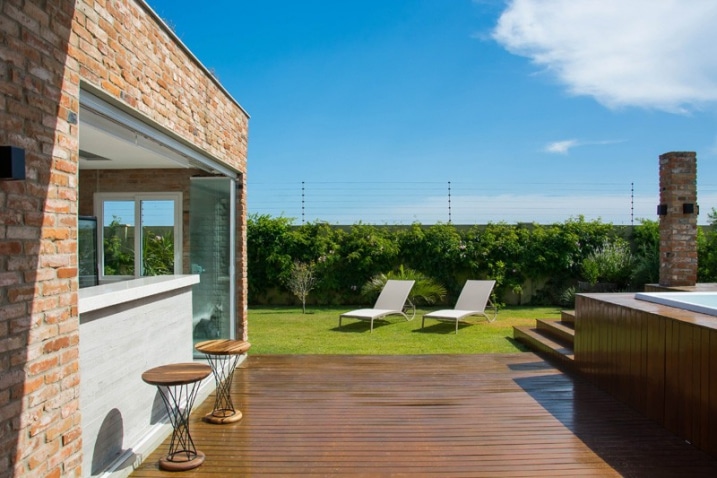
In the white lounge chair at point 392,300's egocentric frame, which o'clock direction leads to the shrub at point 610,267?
The shrub is roughly at 7 o'clock from the white lounge chair.

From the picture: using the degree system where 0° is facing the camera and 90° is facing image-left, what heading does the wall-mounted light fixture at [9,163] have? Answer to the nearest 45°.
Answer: approximately 315°

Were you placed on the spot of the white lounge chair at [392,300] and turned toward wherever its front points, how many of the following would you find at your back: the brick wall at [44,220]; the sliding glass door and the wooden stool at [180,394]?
0

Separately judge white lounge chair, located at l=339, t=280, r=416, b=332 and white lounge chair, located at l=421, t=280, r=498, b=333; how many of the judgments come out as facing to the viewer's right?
0

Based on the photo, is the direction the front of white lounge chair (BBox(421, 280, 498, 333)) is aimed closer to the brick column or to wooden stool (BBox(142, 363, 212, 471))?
the wooden stool

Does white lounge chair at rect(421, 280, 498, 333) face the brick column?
no

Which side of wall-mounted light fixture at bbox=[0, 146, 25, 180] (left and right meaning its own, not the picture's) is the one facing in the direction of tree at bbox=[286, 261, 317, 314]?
left

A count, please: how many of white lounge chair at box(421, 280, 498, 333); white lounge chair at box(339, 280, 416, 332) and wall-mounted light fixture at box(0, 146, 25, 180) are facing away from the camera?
0

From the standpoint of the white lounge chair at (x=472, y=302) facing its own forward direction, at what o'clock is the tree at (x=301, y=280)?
The tree is roughly at 2 o'clock from the white lounge chair.

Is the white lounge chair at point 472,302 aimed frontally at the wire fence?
no

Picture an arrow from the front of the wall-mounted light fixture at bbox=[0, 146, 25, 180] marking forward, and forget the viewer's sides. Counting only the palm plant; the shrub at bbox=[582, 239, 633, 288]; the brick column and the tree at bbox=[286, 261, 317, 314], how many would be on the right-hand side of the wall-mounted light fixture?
0

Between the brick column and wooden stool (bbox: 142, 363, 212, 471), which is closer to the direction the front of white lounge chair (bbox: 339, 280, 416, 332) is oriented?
the wooden stool

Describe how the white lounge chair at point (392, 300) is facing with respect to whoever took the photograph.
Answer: facing the viewer and to the left of the viewer

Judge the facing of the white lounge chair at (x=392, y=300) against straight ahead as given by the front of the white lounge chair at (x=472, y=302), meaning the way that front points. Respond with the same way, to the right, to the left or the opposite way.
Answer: the same way

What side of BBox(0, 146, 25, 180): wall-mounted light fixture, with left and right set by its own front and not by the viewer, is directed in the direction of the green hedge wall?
left
